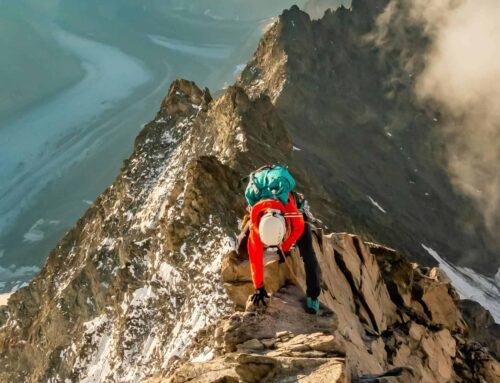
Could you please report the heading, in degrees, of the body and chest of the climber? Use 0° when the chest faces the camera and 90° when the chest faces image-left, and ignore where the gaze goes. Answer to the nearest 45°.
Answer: approximately 0°
